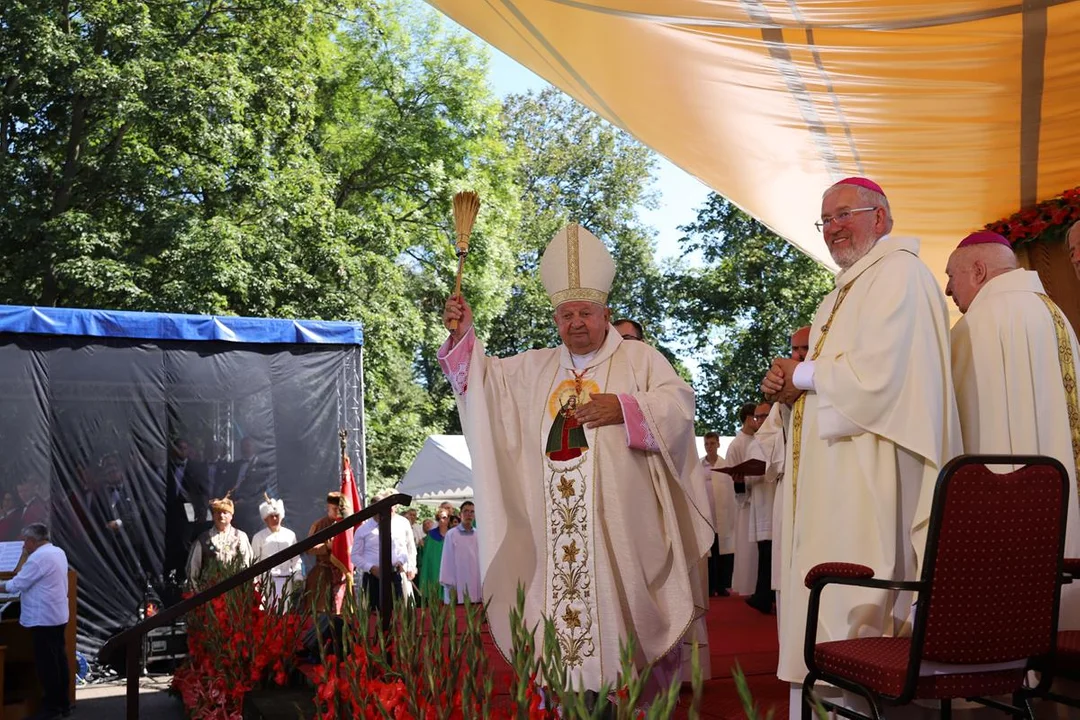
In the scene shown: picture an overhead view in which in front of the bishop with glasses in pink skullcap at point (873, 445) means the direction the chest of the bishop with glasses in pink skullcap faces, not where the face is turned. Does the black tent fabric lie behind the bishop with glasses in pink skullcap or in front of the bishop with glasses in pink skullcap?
in front

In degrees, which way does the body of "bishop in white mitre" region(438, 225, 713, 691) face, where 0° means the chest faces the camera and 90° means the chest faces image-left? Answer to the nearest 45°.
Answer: approximately 0°

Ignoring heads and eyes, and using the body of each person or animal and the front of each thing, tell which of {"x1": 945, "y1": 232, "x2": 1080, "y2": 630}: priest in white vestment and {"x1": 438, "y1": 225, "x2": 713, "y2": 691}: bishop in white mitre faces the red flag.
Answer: the priest in white vestment

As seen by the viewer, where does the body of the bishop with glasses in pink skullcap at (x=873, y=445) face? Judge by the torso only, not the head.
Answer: to the viewer's left

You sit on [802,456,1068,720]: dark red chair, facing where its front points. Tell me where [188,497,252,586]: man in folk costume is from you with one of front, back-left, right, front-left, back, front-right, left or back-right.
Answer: front

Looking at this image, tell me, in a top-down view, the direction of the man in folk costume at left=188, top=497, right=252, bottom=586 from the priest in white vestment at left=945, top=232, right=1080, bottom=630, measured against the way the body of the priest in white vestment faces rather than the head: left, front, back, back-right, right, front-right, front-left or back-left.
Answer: front

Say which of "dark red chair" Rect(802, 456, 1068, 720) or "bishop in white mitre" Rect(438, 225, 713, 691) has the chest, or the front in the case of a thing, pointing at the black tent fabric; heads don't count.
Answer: the dark red chair

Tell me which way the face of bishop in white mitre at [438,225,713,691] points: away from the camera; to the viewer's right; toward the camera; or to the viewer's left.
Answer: toward the camera

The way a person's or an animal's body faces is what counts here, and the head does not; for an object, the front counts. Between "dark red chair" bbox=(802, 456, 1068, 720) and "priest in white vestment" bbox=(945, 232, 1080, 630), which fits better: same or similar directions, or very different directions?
same or similar directions

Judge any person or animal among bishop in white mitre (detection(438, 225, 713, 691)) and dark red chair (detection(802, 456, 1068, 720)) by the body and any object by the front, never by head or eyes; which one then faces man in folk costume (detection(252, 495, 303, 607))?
the dark red chair

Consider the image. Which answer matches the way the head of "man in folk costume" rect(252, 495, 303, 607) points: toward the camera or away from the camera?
toward the camera

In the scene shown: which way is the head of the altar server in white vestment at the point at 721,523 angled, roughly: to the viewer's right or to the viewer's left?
to the viewer's left

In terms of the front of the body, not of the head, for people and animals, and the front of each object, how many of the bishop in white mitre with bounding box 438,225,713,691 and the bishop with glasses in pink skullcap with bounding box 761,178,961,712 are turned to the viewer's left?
1

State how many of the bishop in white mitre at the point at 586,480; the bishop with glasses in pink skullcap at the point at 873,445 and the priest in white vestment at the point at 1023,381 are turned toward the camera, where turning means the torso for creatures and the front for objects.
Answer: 1

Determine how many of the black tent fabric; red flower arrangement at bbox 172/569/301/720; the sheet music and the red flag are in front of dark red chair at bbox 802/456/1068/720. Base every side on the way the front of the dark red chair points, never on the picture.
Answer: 4

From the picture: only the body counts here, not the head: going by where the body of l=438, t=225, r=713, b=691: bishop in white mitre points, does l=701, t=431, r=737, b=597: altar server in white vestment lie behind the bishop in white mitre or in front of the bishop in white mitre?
behind
